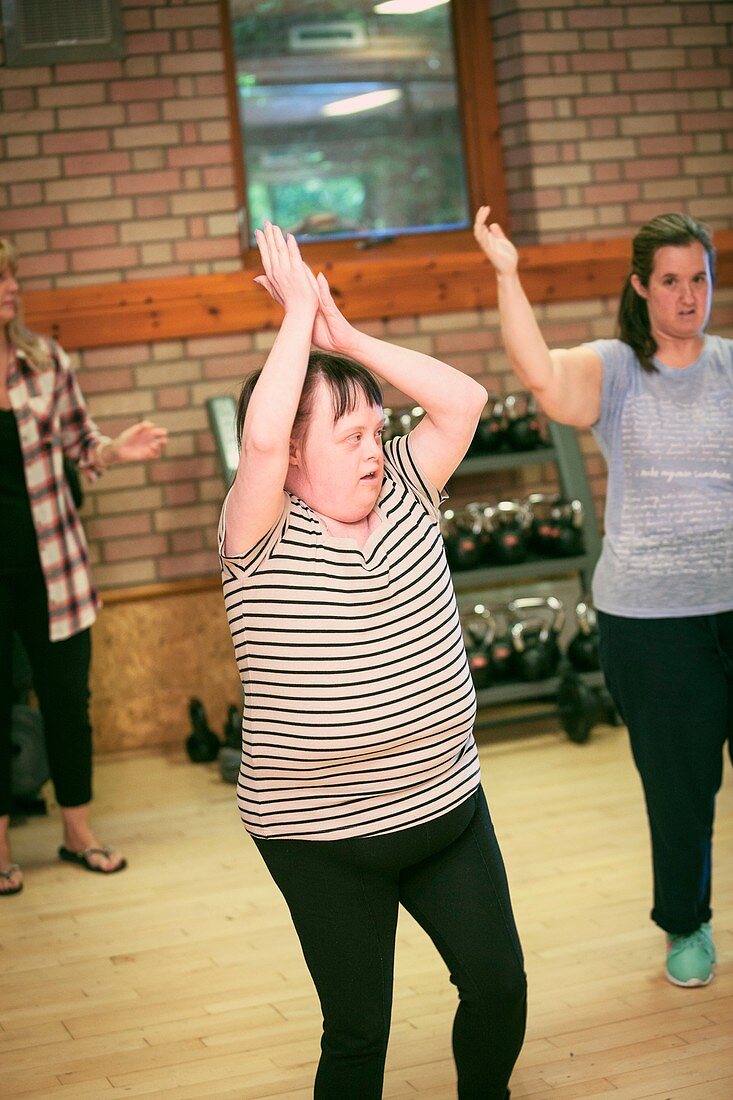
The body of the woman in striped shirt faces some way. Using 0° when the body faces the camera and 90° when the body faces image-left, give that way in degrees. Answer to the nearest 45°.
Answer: approximately 315°

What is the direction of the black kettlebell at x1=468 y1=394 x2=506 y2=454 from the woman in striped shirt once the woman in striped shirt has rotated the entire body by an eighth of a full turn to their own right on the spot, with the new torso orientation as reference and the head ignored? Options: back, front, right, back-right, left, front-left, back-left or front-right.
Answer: back

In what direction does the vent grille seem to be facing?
toward the camera

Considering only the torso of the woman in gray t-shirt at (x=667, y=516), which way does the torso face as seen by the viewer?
toward the camera

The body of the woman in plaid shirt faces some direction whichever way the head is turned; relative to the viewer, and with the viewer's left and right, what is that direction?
facing the viewer

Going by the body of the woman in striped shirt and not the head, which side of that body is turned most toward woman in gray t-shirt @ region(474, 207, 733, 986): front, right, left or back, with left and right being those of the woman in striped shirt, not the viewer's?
left
